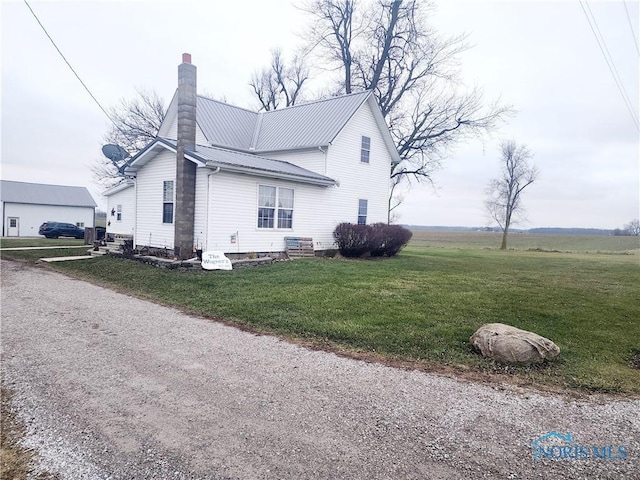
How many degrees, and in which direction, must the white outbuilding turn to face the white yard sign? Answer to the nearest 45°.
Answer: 0° — it already faces it

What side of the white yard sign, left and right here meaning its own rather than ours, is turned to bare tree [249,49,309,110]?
back

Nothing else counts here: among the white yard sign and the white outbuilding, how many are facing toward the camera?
2

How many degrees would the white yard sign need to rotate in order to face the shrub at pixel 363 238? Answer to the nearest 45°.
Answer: approximately 135° to its left

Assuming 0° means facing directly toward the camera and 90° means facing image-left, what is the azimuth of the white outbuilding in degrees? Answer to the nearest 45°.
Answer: approximately 0°

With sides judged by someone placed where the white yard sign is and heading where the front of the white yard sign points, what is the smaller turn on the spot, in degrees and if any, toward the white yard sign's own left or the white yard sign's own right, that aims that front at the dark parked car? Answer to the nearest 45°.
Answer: approximately 135° to the white yard sign's own right

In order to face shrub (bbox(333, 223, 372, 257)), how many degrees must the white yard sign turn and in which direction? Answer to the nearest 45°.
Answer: approximately 135° to its left

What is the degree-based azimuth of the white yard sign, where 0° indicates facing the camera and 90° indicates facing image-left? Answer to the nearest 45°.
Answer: approximately 0°

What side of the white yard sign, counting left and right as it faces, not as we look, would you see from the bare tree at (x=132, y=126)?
back
